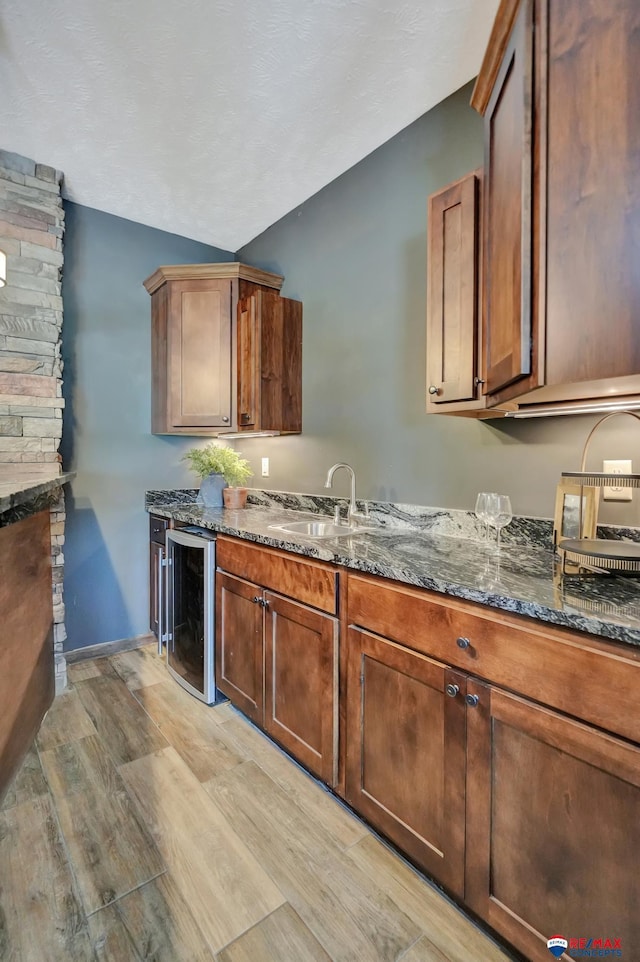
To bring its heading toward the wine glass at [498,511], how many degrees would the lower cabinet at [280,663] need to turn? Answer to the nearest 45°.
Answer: approximately 90° to its left

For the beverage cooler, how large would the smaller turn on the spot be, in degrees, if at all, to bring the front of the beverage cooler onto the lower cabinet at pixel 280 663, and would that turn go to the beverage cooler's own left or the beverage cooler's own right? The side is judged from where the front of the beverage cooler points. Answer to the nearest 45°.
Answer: approximately 90° to the beverage cooler's own left

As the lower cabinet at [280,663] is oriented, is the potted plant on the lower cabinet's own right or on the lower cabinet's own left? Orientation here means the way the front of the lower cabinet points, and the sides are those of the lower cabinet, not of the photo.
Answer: on the lower cabinet's own right

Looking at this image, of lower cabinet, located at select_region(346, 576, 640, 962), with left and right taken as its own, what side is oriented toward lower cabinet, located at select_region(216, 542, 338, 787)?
right

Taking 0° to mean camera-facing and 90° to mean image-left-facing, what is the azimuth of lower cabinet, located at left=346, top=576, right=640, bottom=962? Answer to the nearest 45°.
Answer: approximately 45°

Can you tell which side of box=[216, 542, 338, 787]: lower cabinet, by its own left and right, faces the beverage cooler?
right

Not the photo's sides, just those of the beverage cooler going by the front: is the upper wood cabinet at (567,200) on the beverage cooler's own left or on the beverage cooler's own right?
on the beverage cooler's own left

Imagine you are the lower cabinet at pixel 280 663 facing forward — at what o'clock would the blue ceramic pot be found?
The blue ceramic pot is roughly at 4 o'clock from the lower cabinet.

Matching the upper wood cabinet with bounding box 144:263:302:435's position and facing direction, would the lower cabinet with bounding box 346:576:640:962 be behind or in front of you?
in front

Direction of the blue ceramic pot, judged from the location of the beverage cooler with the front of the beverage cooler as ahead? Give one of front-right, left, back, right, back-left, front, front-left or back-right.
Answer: back-right
